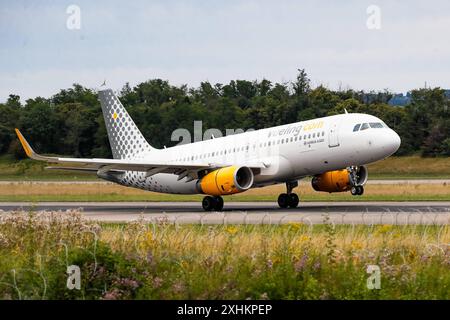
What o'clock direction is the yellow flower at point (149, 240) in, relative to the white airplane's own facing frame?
The yellow flower is roughly at 2 o'clock from the white airplane.

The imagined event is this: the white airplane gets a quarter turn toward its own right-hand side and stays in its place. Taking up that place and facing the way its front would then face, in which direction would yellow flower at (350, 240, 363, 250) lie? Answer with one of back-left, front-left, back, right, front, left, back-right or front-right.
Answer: front-left

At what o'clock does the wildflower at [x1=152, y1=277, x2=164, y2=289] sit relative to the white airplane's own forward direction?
The wildflower is roughly at 2 o'clock from the white airplane.

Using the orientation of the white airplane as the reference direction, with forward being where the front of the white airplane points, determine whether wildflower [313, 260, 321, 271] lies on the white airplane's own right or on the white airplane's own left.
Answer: on the white airplane's own right

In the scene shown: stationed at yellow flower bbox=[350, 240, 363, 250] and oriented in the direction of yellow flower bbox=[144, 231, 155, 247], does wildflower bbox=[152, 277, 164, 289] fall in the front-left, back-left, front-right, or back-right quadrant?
front-left

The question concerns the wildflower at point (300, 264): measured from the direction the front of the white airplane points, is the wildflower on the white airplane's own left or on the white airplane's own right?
on the white airplane's own right

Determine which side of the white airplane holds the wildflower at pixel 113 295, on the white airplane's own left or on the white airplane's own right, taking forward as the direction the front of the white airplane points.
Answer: on the white airplane's own right

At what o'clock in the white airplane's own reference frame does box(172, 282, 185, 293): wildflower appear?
The wildflower is roughly at 2 o'clock from the white airplane.

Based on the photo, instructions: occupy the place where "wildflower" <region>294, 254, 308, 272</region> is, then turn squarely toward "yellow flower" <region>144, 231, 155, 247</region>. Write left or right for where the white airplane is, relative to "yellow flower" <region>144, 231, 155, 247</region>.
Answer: right

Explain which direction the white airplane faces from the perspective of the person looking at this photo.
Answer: facing the viewer and to the right of the viewer

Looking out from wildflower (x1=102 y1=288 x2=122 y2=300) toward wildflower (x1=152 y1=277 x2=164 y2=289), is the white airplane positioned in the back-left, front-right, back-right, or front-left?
front-left
